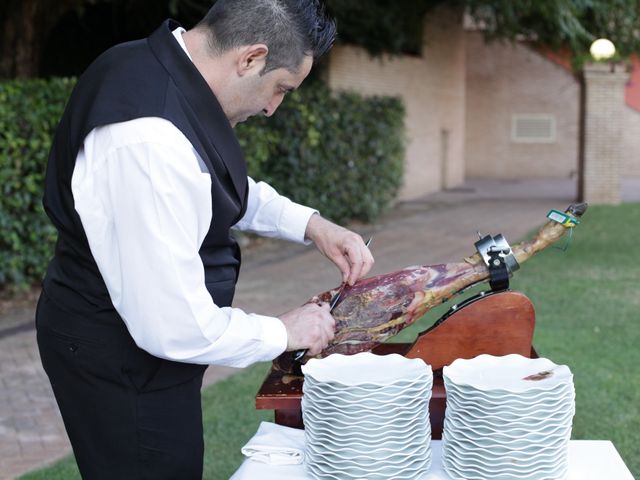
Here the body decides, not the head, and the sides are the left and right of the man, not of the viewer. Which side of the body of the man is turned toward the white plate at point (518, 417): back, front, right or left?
front

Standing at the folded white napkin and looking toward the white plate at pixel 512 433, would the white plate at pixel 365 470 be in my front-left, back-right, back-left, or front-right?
front-right

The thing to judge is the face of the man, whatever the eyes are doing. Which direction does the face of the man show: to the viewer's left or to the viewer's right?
to the viewer's right

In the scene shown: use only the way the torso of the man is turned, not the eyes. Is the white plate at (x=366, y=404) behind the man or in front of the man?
in front

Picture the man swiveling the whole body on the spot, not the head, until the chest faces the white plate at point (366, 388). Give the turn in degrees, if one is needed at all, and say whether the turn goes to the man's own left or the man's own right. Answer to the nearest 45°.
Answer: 0° — they already face it

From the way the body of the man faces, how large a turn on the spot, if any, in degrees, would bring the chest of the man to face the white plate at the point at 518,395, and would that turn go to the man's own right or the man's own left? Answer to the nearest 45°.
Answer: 0° — they already face it

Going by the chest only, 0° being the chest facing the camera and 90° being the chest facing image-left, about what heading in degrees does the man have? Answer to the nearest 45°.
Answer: approximately 270°

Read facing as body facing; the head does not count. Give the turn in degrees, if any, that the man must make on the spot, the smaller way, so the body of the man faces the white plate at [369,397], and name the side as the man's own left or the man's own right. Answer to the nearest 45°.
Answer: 0° — they already face it

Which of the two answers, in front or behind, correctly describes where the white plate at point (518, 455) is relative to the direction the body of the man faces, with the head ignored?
in front
